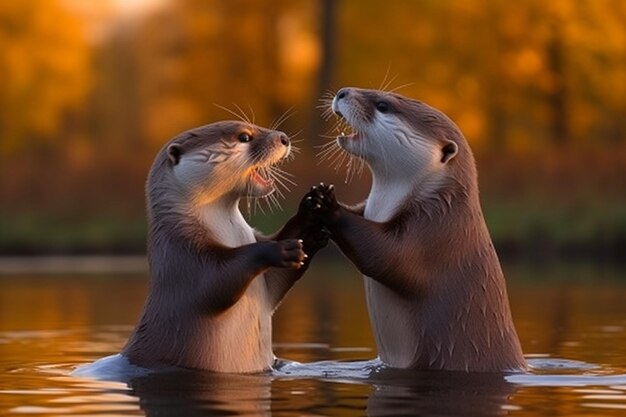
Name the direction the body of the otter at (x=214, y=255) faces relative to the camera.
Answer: to the viewer's right

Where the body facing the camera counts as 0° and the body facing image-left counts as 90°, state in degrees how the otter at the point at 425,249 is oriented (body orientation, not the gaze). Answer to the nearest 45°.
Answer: approximately 90°
